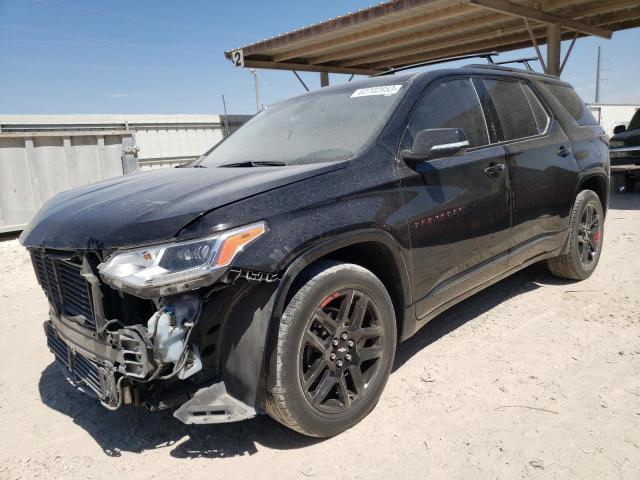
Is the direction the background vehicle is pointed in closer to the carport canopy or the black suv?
the black suv

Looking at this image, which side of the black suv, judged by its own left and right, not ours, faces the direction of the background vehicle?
back

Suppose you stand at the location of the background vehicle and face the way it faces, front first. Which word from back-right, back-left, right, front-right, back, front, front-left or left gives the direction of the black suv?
front

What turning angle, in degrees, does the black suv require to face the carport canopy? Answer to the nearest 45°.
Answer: approximately 135° to its right

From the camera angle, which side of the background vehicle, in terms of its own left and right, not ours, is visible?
front

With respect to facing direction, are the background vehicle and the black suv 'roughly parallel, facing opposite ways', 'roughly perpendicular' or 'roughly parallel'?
roughly parallel

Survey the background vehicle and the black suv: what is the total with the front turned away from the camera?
0

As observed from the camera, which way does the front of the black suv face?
facing the viewer and to the left of the viewer
